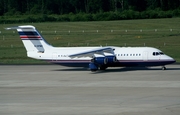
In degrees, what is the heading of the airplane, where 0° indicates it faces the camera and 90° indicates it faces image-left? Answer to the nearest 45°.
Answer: approximately 270°
